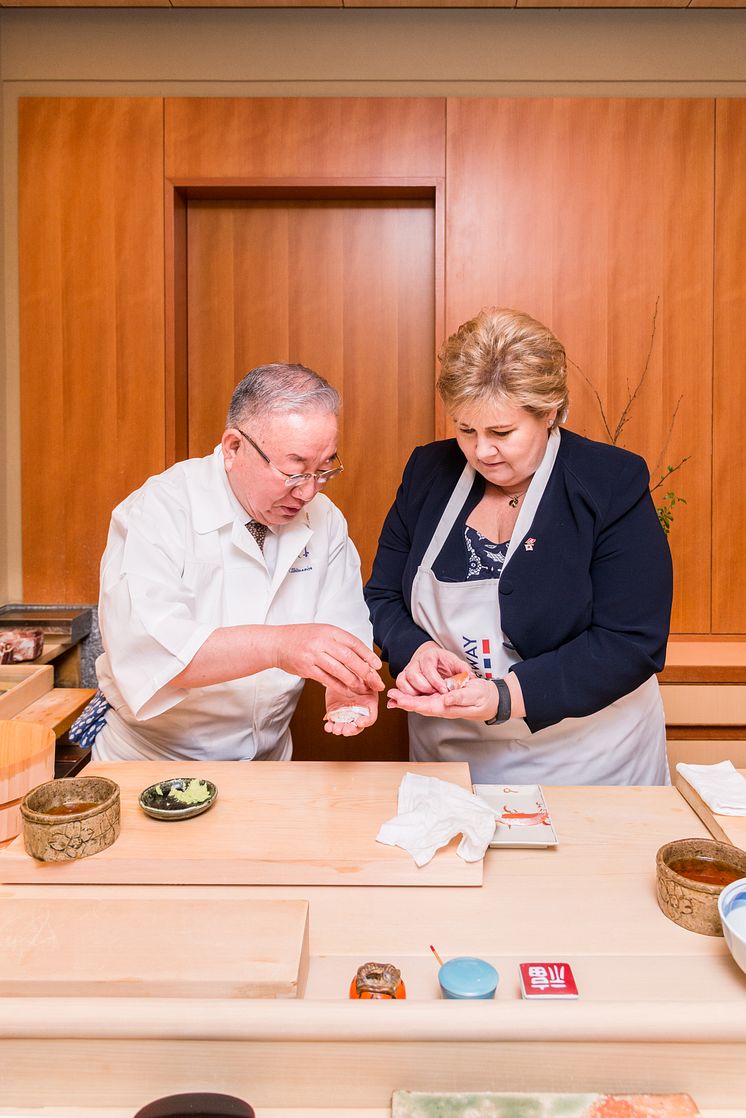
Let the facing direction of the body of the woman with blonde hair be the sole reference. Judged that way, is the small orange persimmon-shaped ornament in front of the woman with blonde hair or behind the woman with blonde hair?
in front

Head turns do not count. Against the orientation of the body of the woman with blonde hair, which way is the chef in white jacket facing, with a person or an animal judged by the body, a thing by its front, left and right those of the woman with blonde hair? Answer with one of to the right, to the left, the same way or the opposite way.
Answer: to the left

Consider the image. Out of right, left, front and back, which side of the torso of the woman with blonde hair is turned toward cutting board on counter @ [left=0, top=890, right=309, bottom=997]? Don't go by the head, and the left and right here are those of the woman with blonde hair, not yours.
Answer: front

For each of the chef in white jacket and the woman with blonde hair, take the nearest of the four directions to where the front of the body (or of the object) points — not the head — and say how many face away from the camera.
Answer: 0

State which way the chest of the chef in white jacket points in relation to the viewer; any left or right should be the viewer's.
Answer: facing the viewer and to the right of the viewer

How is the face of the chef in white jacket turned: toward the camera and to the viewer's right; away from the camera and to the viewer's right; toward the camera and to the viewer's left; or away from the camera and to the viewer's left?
toward the camera and to the viewer's right

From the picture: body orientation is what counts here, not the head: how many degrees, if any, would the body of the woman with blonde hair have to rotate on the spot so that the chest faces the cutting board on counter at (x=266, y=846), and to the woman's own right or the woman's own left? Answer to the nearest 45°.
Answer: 0° — they already face it

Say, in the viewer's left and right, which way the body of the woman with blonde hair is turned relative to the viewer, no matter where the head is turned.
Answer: facing the viewer and to the left of the viewer

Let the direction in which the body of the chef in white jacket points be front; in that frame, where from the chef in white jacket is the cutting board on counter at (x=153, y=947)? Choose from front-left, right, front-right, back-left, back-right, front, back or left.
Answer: front-right
